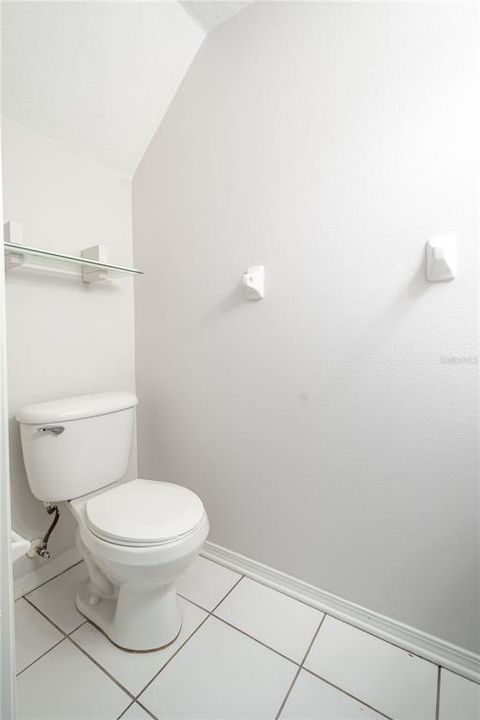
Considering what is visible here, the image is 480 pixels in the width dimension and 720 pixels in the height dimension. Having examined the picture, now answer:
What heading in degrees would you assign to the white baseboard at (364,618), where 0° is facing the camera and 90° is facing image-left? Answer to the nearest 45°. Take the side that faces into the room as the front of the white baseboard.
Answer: approximately 45°

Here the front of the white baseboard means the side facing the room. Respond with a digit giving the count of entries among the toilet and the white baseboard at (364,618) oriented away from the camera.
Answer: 0

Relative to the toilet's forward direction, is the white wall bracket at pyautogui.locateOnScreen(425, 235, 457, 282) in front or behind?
in front

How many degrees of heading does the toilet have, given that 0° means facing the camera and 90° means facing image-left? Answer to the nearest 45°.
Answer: approximately 315°
